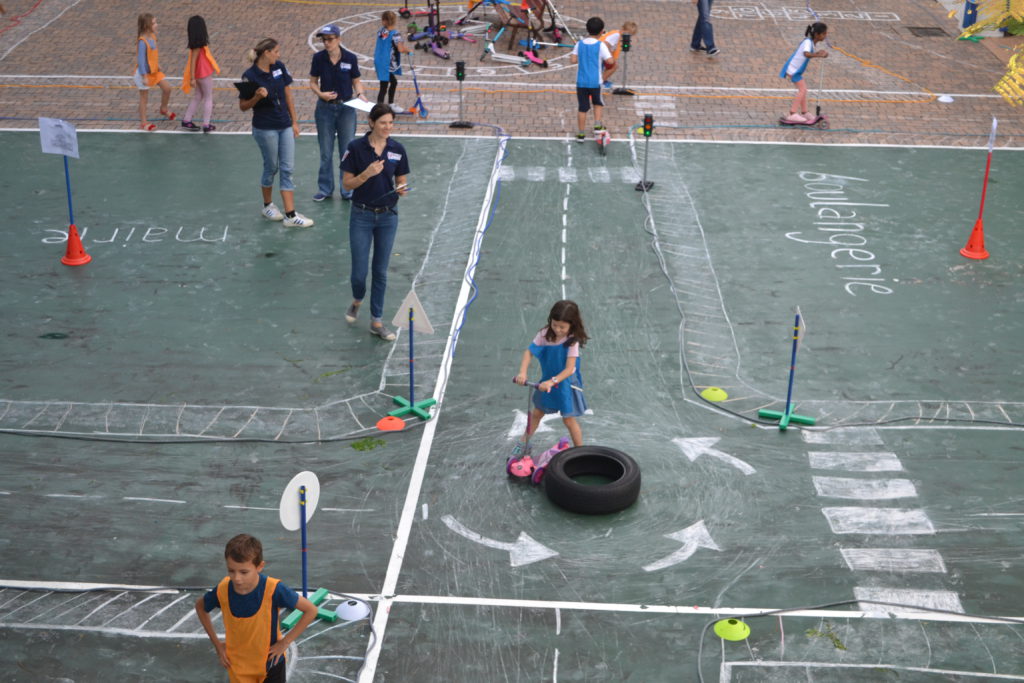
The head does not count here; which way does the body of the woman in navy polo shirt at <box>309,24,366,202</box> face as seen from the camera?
toward the camera

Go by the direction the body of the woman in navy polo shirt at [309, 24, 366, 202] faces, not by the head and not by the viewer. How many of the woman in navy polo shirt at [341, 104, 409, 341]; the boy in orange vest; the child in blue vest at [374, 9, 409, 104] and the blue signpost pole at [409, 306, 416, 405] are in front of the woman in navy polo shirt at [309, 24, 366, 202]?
3

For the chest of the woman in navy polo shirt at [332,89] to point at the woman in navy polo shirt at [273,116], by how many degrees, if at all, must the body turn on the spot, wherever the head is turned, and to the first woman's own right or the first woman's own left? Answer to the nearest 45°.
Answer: approximately 45° to the first woman's own right

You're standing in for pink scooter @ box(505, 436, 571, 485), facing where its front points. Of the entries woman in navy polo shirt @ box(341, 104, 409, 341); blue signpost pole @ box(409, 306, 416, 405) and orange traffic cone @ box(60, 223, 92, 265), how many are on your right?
3

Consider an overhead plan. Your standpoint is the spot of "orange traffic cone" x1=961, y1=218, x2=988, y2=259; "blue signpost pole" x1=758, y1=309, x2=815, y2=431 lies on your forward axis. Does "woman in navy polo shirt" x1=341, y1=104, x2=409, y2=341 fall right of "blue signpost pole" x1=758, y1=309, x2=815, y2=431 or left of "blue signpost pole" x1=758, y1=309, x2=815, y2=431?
right

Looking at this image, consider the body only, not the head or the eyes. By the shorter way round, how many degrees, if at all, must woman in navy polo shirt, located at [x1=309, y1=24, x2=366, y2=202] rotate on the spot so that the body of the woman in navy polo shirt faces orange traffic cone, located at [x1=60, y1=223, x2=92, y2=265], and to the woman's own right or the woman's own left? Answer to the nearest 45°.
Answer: approximately 45° to the woman's own right

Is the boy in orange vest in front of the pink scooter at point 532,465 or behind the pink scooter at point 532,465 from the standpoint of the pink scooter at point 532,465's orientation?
in front

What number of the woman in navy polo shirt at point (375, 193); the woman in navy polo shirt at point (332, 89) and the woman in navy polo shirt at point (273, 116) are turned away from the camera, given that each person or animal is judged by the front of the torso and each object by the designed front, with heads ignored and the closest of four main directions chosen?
0

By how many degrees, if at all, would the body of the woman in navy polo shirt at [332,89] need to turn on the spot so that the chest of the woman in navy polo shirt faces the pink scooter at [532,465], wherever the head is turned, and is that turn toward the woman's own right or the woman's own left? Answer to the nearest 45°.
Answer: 0° — they already face it

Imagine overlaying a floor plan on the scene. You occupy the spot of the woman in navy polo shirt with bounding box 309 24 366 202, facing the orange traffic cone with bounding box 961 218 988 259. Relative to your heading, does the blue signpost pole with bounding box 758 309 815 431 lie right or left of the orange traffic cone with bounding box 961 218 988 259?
right

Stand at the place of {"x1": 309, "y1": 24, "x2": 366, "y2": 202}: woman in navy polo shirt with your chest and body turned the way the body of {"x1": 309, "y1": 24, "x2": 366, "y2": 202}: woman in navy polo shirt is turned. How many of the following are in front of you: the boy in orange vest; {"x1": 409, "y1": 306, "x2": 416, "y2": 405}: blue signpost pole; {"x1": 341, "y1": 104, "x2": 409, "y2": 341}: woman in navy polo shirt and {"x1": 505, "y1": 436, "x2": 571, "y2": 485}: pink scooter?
4

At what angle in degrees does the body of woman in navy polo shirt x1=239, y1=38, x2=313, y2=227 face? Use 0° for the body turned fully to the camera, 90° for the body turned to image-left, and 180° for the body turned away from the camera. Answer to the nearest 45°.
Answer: approximately 315°

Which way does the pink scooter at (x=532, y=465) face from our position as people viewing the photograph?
facing the viewer and to the left of the viewer

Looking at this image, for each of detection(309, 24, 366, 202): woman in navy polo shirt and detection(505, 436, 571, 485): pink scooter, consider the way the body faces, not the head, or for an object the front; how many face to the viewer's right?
0

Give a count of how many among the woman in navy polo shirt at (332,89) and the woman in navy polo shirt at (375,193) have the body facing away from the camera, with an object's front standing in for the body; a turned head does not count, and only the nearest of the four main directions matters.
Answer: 0
